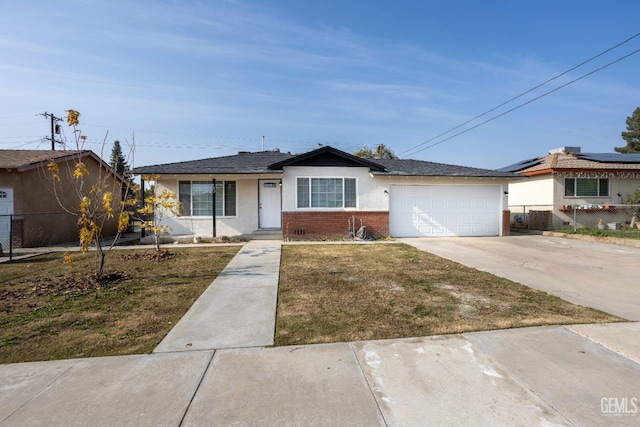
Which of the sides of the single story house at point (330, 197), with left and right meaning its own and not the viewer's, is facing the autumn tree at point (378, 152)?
back

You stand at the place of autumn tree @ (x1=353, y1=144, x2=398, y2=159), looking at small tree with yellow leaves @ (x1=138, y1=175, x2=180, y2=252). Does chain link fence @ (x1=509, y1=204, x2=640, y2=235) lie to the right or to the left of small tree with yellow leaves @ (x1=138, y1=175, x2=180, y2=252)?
left

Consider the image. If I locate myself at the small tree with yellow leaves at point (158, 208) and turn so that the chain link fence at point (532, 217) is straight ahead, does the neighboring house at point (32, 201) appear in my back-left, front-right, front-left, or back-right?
back-left

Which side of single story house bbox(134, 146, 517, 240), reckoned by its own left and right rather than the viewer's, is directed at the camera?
front

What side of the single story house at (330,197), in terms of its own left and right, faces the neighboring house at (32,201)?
right

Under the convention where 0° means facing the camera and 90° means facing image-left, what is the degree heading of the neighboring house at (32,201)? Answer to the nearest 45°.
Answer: approximately 45°

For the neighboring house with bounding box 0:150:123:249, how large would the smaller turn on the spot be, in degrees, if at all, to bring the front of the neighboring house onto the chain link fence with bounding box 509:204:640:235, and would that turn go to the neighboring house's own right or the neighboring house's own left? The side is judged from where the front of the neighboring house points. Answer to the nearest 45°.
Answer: approximately 90° to the neighboring house's own left

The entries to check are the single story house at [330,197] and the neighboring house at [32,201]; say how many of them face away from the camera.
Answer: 0

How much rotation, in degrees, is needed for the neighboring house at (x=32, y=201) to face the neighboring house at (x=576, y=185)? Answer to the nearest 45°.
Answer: approximately 90° to its left

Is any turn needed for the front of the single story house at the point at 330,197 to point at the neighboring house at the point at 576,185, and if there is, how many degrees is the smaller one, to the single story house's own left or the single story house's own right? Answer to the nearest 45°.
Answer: approximately 90° to the single story house's own left

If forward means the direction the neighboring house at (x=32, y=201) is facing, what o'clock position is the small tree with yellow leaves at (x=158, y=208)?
The small tree with yellow leaves is roughly at 9 o'clock from the neighboring house.

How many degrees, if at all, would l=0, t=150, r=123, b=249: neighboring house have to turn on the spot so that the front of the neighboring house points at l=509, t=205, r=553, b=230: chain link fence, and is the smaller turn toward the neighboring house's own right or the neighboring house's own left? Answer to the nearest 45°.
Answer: approximately 90° to the neighboring house's own left

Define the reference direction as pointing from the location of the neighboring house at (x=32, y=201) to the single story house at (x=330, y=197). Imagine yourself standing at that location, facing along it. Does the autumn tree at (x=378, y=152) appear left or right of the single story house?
left
